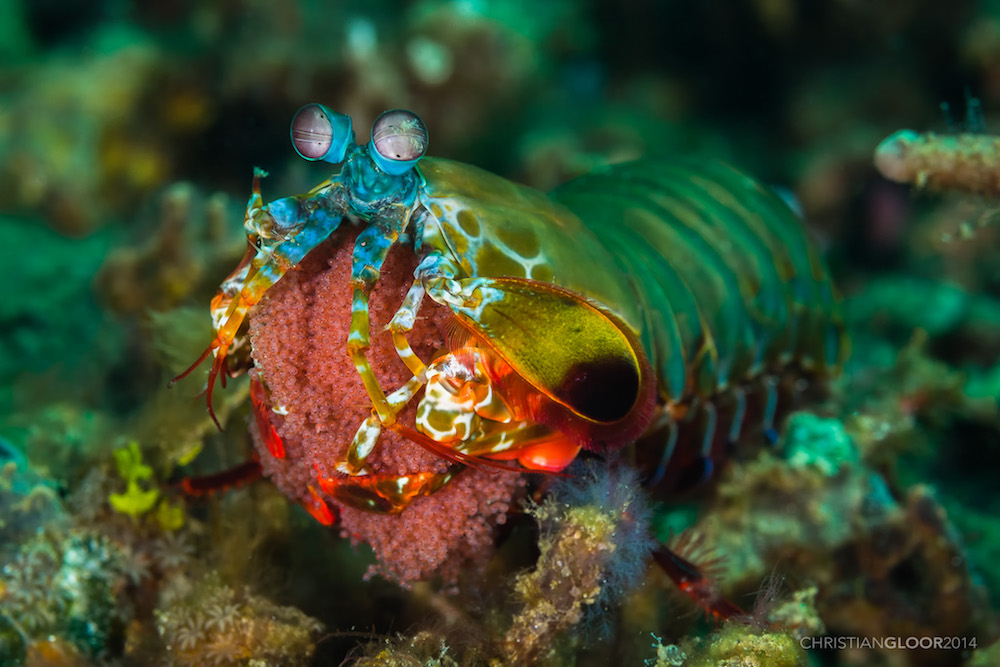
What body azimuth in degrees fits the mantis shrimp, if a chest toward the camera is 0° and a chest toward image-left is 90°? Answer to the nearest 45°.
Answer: approximately 45°

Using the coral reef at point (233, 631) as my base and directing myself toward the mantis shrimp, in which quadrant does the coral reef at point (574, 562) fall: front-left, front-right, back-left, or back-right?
front-right
